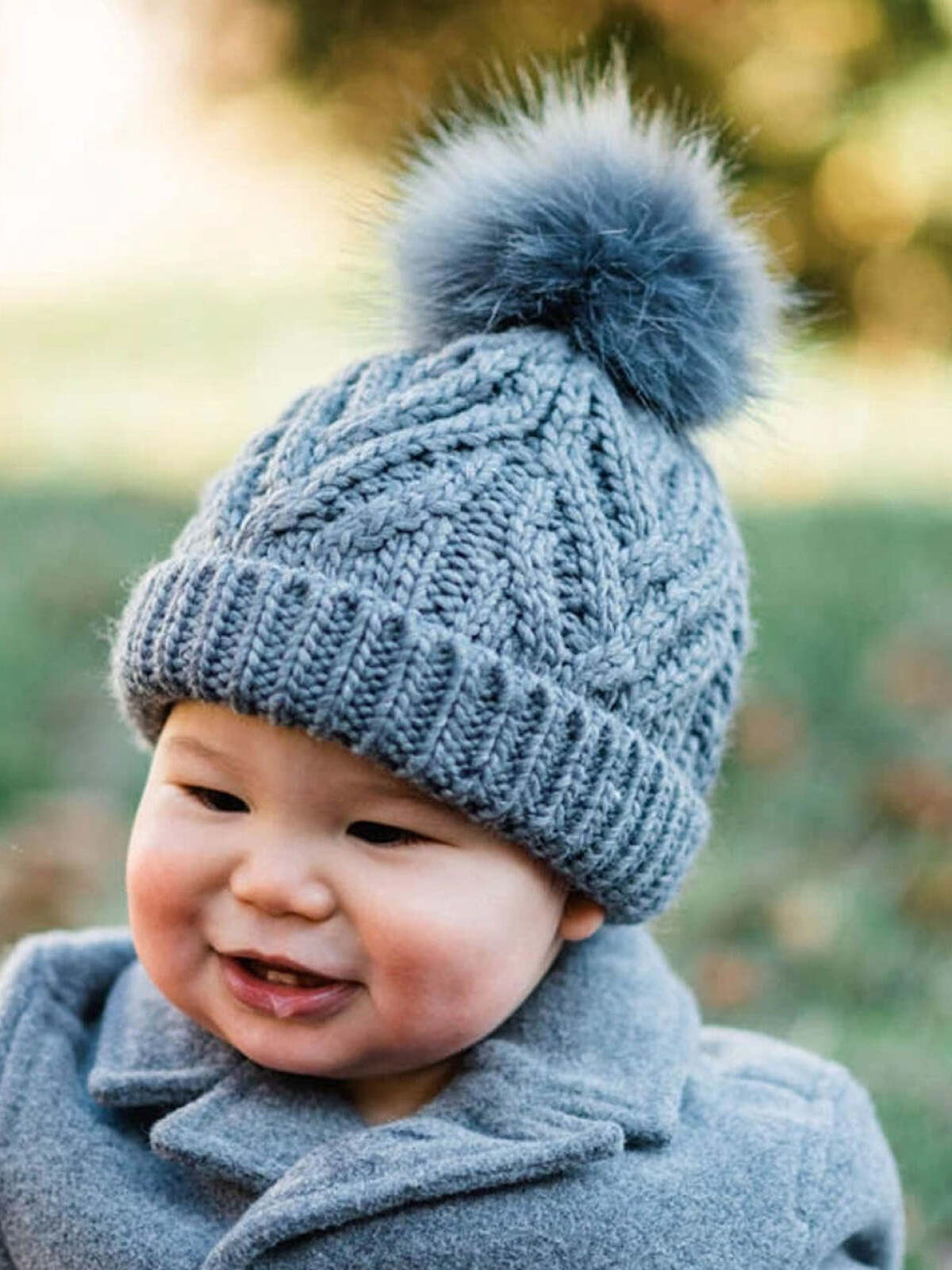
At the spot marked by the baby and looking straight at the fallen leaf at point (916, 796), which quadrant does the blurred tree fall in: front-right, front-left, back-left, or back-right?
front-left

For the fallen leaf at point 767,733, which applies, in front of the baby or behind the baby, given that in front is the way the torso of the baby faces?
behind

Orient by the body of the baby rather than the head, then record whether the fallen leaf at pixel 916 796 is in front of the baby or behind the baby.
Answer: behind

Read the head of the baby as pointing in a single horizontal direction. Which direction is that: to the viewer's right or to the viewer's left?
to the viewer's left

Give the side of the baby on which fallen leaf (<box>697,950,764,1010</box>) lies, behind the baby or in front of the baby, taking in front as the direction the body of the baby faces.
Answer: behind

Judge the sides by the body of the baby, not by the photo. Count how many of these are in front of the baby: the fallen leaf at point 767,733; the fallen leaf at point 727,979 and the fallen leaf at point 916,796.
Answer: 0

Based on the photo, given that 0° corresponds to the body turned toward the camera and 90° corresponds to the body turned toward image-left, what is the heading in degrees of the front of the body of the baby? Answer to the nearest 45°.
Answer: approximately 45°

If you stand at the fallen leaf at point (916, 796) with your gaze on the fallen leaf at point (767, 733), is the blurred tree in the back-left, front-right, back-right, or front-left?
front-right
